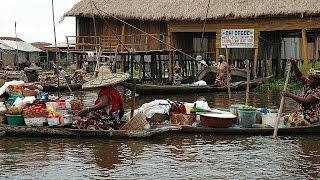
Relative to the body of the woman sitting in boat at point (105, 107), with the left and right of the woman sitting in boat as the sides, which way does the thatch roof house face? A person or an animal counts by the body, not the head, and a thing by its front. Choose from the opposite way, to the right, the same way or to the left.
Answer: to the left

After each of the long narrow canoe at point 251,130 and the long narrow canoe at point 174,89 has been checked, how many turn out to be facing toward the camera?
0

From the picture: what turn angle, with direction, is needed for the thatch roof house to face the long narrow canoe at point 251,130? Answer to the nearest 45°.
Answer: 0° — it already faces it

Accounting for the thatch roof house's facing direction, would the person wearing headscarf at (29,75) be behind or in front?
in front

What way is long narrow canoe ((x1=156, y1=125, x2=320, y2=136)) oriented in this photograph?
to the viewer's left

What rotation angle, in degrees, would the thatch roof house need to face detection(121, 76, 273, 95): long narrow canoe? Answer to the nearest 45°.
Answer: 0° — it already faces it

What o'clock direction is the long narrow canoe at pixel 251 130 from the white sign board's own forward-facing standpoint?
The long narrow canoe is roughly at 12 o'clock from the white sign board.

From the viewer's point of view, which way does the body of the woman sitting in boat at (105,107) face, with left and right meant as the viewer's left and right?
facing to the left of the viewer

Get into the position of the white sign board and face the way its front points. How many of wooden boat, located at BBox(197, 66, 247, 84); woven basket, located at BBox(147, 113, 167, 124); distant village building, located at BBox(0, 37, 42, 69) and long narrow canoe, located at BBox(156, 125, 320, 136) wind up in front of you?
3
